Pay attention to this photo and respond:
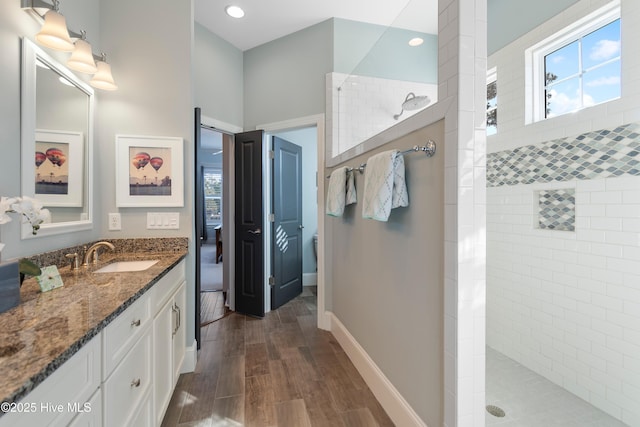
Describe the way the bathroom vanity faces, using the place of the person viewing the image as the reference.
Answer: facing the viewer and to the right of the viewer

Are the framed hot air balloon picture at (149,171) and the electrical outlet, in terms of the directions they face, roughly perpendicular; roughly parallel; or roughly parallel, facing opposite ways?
roughly parallel

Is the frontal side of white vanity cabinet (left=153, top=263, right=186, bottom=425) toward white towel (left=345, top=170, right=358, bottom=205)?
yes

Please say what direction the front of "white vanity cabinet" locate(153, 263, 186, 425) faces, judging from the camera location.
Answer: facing to the right of the viewer

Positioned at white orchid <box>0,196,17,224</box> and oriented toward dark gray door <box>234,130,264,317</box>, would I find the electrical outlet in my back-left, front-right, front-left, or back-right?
front-left

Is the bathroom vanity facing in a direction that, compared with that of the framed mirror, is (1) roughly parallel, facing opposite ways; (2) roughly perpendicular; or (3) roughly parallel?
roughly parallel

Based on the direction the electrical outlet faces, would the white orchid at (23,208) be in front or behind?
in front

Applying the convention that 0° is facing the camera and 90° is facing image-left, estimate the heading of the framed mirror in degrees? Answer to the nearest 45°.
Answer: approximately 315°

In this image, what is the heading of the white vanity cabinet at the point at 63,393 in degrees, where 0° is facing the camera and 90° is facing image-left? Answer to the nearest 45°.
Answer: approximately 315°
